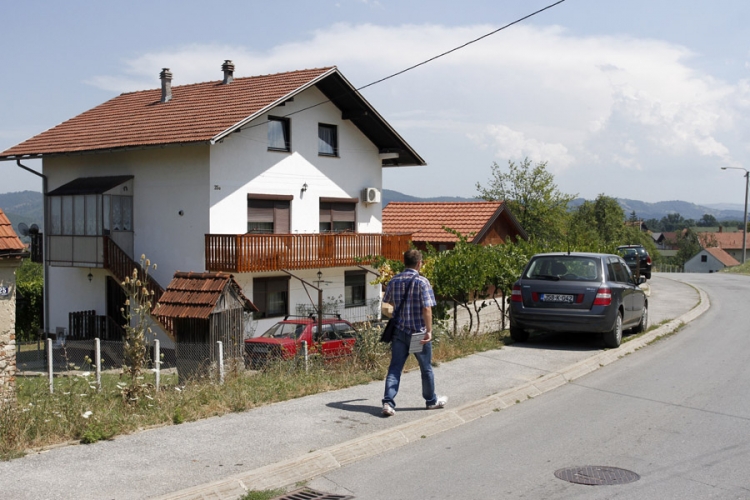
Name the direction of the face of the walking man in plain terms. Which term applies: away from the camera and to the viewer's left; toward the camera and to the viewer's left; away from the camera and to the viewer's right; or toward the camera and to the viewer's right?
away from the camera and to the viewer's right

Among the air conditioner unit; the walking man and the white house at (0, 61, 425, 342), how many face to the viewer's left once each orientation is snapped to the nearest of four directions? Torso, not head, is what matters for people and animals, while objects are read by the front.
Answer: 0

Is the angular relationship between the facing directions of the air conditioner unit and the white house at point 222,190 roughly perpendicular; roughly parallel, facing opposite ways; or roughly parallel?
roughly parallel

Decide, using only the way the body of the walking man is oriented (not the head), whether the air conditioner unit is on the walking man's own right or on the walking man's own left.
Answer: on the walking man's own left

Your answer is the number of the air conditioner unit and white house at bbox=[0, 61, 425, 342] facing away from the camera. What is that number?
0

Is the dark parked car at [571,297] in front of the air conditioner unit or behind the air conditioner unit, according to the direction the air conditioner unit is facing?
in front

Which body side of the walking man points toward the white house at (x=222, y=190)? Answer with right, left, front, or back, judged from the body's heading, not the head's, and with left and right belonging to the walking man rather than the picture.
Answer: left

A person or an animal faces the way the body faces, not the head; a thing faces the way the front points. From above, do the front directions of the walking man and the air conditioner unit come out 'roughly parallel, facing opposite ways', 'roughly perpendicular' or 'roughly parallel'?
roughly perpendicular

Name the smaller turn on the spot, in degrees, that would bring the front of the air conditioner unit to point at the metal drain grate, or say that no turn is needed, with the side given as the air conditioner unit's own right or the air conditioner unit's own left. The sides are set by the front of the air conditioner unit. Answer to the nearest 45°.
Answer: approximately 45° to the air conditioner unit's own right

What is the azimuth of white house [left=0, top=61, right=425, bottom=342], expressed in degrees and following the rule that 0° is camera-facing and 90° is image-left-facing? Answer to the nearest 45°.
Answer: approximately 315°

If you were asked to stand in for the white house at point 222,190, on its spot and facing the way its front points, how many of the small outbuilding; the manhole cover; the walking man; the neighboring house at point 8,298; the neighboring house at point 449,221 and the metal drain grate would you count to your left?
1

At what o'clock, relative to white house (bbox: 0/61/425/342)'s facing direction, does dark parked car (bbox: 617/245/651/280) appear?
The dark parked car is roughly at 10 o'clock from the white house.

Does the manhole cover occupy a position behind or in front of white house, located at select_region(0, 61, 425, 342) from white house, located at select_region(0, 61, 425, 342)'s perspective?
in front

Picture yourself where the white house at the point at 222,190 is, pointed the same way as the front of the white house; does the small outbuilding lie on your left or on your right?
on your right

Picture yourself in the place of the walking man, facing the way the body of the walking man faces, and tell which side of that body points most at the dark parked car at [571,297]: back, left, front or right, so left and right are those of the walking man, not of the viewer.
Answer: front

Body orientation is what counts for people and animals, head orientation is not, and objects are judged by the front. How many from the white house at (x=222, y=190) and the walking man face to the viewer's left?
0

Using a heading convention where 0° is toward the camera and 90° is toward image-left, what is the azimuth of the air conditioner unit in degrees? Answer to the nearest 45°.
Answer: approximately 315°
